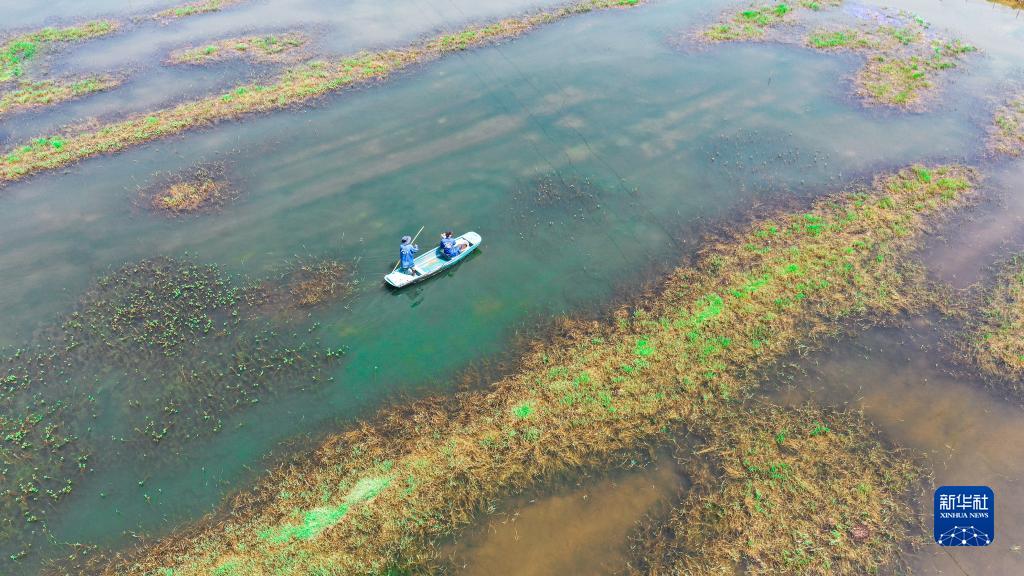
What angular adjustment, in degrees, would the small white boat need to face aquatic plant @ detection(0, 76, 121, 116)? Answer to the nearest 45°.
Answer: approximately 90° to its left

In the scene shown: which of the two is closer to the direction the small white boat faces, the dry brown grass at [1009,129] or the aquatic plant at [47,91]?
the dry brown grass

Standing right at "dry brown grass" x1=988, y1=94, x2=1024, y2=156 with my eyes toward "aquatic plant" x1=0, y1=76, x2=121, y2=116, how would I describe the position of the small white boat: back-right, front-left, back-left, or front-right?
front-left

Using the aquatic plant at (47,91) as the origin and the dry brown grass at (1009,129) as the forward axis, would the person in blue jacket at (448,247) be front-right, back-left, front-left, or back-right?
front-right

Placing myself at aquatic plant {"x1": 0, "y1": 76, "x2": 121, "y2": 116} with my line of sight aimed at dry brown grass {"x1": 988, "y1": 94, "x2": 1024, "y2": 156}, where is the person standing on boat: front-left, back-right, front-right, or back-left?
front-right

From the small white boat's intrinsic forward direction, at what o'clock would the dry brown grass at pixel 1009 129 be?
The dry brown grass is roughly at 1 o'clock from the small white boat.

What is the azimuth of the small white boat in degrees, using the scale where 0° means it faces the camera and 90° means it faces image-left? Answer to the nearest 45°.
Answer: approximately 225°
